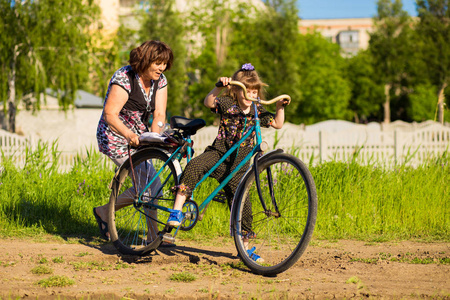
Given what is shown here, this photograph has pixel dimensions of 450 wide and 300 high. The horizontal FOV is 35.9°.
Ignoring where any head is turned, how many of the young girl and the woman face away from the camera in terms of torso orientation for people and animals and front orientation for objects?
0

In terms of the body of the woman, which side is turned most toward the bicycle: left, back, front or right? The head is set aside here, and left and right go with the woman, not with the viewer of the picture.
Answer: front

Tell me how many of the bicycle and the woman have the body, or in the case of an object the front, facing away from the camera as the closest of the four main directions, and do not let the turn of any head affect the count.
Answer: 0

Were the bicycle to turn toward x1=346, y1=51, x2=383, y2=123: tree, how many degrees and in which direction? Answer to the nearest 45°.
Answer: approximately 135° to its left

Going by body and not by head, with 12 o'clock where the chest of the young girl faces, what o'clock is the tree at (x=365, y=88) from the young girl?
The tree is roughly at 8 o'clock from the young girl.

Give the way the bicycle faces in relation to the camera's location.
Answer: facing the viewer and to the right of the viewer

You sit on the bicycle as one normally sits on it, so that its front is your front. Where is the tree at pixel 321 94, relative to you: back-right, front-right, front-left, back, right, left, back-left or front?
back-left
